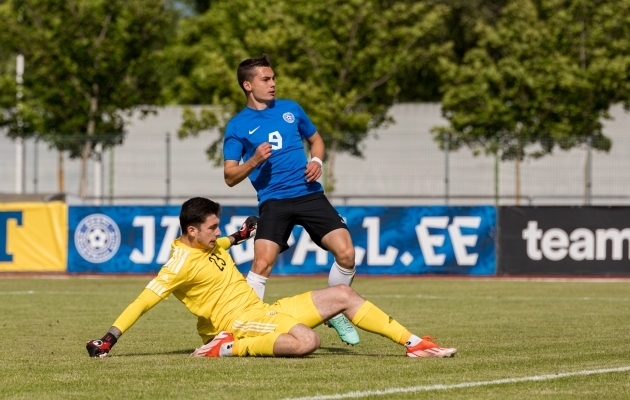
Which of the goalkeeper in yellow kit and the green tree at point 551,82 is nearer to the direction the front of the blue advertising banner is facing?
the goalkeeper in yellow kit

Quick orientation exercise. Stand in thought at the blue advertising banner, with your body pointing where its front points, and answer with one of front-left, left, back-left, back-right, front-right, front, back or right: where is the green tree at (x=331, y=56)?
back

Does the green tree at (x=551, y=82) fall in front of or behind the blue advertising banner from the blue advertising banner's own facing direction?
behind

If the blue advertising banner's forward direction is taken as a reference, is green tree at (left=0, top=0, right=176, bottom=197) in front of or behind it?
behind

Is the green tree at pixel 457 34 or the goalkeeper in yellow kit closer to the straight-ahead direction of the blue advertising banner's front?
the goalkeeper in yellow kit

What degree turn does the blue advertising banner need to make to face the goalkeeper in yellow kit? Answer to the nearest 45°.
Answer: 0° — it already faces them

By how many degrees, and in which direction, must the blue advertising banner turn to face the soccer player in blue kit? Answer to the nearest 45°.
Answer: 0° — it already faces them

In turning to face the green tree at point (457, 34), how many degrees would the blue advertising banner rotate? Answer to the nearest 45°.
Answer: approximately 180°

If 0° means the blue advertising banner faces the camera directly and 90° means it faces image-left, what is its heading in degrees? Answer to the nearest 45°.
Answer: approximately 0°

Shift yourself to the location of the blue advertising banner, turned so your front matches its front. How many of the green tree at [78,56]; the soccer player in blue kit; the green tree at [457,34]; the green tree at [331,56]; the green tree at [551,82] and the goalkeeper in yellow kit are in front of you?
2
